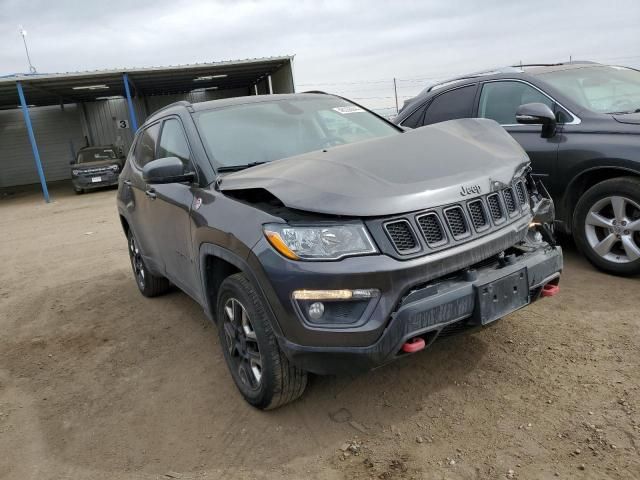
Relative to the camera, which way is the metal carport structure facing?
toward the camera

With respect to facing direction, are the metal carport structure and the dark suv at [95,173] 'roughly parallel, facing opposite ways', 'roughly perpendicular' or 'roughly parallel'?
roughly parallel

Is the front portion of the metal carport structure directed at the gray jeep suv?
yes

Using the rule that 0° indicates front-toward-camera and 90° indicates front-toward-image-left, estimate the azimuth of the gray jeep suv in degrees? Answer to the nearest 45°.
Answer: approximately 315°

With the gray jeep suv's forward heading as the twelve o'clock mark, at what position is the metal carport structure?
The metal carport structure is roughly at 7 o'clock from the gray jeep suv.

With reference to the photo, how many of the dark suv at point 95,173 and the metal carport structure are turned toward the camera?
2

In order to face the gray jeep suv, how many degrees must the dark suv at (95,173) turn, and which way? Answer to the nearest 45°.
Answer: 0° — it already faces it

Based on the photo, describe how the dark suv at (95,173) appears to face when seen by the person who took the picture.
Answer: facing the viewer

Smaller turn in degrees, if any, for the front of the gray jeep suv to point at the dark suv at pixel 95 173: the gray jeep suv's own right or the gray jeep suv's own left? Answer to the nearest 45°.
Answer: approximately 180°
